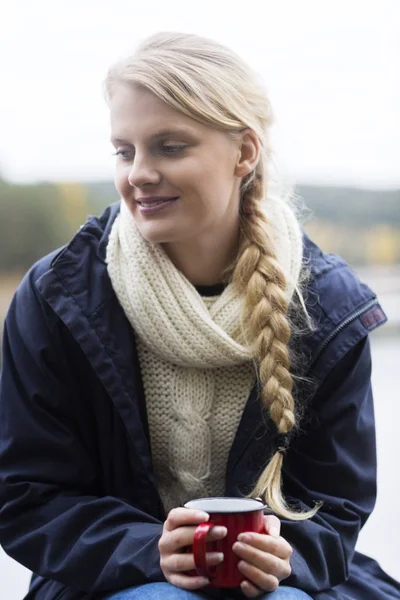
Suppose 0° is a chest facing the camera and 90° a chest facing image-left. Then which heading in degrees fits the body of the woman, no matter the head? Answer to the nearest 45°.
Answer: approximately 0°
